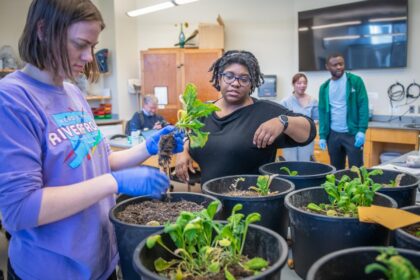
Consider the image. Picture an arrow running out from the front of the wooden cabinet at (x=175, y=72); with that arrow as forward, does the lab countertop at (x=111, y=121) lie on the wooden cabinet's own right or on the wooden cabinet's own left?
on the wooden cabinet's own right

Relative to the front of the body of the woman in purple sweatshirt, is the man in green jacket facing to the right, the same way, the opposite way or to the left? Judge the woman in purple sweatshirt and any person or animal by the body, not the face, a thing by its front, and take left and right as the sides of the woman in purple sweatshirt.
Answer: to the right

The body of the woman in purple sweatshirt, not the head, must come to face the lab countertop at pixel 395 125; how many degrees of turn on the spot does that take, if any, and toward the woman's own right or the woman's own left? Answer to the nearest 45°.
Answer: approximately 90° to the woman's own left

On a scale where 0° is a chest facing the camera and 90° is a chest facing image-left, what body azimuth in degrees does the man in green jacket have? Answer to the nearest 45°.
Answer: approximately 0°

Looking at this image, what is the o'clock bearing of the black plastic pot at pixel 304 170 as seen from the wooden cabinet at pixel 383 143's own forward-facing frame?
The black plastic pot is roughly at 12 o'clock from the wooden cabinet.

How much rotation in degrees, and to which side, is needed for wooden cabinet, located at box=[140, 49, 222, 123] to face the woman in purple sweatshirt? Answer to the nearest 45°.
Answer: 0° — it already faces them

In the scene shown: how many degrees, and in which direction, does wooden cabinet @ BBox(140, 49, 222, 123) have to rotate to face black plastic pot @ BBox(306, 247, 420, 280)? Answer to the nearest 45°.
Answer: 0° — it already faces it

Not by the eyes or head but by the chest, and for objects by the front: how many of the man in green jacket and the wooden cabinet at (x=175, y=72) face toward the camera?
2

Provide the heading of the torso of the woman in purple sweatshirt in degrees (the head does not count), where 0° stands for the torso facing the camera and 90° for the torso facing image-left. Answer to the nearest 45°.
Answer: approximately 315°
